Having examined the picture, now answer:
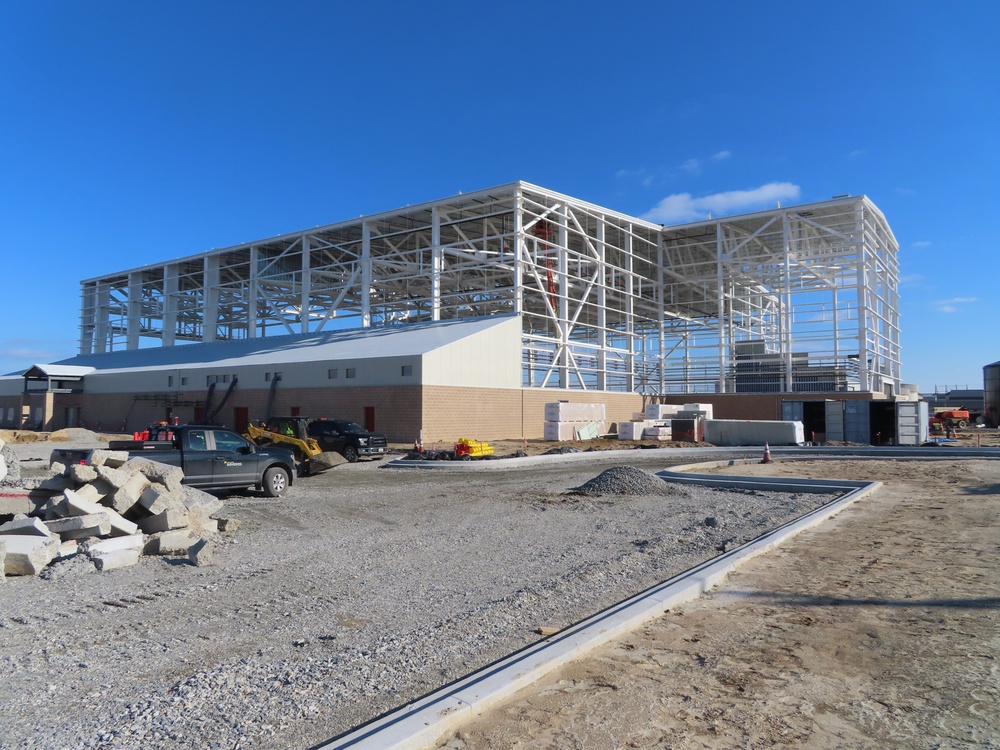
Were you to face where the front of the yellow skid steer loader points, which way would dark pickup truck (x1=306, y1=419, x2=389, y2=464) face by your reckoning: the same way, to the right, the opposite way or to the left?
the same way

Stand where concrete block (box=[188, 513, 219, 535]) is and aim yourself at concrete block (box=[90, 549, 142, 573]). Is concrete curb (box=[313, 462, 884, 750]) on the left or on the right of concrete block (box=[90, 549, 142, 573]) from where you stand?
left

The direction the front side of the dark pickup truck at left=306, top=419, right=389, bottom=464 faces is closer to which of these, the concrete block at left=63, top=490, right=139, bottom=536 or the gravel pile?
the gravel pile

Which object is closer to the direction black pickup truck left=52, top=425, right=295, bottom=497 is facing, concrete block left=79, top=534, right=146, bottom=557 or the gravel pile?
the gravel pile

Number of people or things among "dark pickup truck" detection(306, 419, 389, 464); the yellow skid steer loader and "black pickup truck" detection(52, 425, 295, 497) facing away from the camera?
0

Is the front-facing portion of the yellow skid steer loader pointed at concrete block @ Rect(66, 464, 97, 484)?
no

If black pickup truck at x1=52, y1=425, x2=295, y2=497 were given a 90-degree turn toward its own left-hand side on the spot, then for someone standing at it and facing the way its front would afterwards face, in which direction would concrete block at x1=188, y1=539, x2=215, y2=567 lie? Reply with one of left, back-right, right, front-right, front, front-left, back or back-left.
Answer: back

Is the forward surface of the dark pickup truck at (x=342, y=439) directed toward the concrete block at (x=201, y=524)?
no

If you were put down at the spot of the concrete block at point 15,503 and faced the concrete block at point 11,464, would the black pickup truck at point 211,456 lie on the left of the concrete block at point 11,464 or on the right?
right

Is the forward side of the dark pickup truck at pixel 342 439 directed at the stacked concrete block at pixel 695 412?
no

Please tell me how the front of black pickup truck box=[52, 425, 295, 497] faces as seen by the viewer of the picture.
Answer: facing to the right of the viewer

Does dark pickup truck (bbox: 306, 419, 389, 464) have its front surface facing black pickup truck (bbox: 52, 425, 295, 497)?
no

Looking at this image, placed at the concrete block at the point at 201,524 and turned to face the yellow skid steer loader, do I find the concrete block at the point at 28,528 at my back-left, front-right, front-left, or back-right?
back-left

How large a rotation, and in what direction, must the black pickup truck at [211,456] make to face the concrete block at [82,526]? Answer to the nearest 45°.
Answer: approximately 90° to its right

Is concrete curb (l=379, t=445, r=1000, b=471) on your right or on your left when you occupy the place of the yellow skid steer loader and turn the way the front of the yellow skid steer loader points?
on your left
